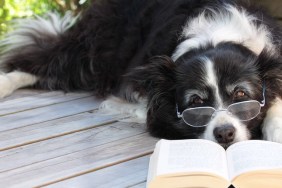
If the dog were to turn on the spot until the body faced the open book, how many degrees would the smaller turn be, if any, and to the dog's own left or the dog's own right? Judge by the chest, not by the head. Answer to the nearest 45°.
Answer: approximately 45° to the dog's own right

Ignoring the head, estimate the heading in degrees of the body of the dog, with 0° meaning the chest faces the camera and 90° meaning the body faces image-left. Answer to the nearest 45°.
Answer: approximately 315°
